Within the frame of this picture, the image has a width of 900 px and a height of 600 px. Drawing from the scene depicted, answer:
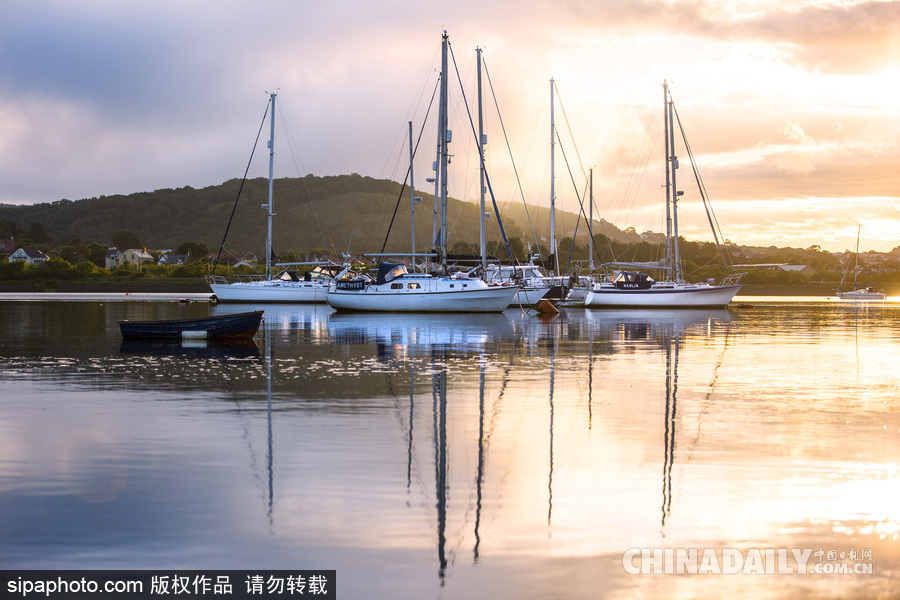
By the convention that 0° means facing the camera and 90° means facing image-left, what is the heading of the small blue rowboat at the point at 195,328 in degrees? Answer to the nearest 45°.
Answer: approximately 270°
